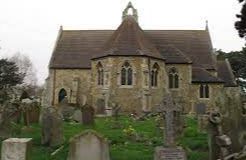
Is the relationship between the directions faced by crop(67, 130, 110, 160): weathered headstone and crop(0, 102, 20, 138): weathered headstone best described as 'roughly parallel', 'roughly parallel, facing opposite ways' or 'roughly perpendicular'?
roughly parallel

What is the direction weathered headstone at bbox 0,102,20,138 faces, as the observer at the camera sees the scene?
facing the viewer

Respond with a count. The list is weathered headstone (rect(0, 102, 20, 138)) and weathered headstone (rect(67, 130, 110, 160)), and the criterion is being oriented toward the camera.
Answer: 2

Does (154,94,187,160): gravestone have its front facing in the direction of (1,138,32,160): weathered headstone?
no

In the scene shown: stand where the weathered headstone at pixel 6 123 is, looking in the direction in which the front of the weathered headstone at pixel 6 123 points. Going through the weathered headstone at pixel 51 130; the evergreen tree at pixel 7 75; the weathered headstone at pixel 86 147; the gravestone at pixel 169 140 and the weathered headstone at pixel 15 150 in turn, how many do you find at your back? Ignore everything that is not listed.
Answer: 1

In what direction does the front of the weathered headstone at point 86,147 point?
toward the camera

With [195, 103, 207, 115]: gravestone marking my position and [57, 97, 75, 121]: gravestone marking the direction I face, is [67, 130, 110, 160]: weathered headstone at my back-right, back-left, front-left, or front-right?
front-left

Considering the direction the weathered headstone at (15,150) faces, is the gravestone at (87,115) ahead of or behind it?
behind

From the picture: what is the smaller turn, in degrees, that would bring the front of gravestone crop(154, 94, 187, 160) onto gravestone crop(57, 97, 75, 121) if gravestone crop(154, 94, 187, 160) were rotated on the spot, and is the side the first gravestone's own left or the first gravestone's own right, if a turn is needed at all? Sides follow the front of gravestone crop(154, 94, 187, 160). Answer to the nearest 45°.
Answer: approximately 135° to the first gravestone's own right

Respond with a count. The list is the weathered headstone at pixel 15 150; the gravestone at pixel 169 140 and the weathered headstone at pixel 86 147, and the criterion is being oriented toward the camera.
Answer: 3

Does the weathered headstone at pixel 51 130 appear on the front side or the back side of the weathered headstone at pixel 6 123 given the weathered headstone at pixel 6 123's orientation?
on the front side

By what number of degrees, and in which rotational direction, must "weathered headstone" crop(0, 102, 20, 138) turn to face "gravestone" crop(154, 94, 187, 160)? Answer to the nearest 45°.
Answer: approximately 45° to its left

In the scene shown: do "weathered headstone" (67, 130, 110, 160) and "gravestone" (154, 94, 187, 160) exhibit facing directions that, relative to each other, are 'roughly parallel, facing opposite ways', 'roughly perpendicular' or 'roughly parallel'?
roughly parallel

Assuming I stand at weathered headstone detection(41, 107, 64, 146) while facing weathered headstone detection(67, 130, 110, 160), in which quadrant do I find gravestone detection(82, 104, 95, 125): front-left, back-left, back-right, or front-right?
back-left

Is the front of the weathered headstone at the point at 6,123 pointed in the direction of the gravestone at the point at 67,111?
no

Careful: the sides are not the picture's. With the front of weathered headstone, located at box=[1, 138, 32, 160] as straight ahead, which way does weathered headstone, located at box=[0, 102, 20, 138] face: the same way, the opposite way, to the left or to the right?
the same way
